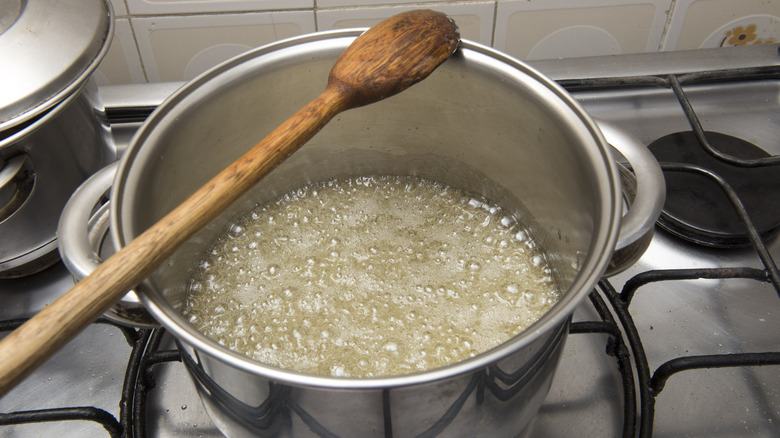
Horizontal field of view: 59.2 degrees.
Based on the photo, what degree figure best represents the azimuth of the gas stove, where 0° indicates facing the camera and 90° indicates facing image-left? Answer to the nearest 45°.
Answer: approximately 0°
